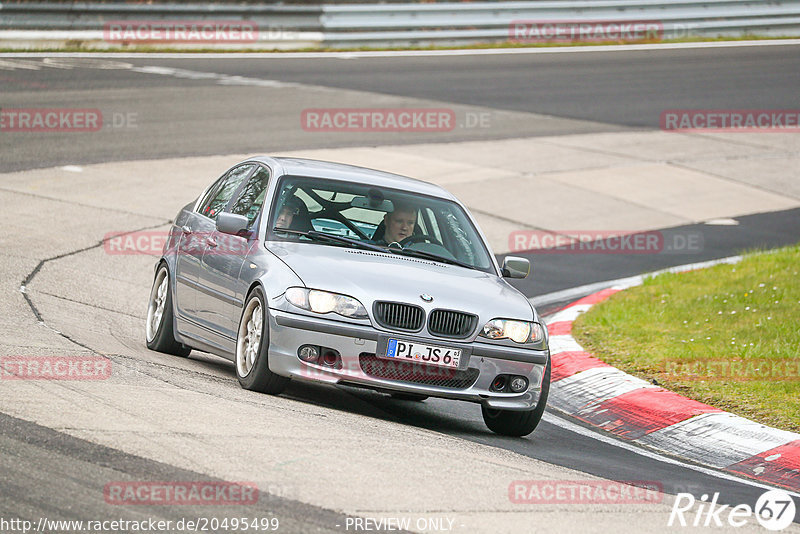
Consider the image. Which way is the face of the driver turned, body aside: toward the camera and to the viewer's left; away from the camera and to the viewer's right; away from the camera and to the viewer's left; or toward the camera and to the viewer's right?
toward the camera and to the viewer's right

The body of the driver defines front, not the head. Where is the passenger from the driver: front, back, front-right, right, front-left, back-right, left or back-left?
back-right

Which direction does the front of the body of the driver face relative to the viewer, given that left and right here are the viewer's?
facing the viewer and to the right of the viewer

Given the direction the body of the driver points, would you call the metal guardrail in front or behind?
behind

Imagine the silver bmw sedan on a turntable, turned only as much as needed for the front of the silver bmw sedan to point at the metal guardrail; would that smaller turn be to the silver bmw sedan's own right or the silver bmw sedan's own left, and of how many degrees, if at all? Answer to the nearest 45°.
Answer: approximately 135° to the silver bmw sedan's own left
